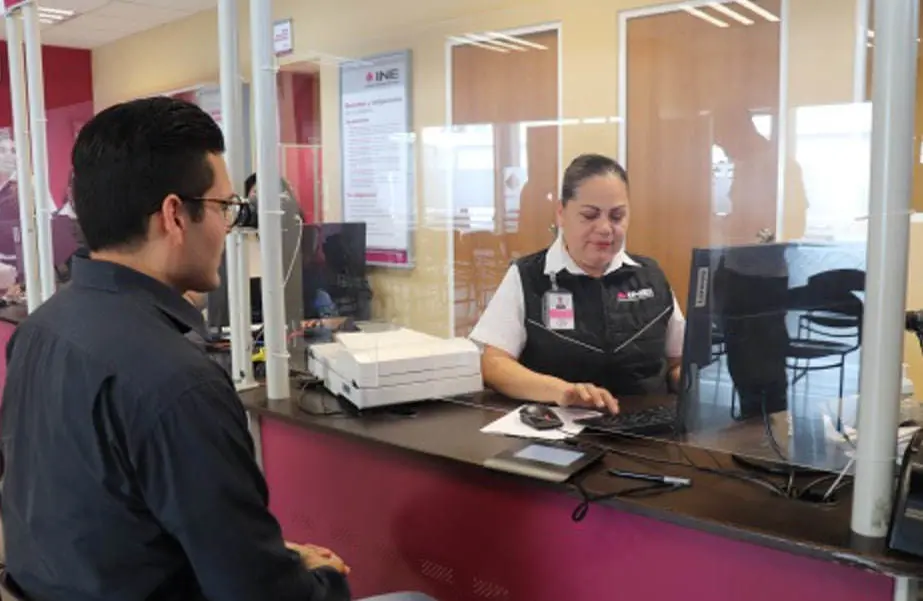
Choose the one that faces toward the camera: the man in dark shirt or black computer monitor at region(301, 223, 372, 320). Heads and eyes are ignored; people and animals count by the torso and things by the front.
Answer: the black computer monitor

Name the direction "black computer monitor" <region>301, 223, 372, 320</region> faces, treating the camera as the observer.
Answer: facing the viewer

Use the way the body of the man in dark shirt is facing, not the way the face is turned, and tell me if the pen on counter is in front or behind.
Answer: in front

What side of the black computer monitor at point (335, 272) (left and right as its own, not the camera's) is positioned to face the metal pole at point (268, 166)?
front

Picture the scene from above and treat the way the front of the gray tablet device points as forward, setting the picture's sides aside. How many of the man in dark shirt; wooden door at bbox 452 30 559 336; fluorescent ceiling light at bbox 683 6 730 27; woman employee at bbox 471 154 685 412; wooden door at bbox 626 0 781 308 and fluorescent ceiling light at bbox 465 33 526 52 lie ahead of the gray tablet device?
1

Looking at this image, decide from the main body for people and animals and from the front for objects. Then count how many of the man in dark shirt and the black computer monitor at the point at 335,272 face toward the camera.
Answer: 1

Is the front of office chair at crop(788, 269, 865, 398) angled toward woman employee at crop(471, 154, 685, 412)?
no

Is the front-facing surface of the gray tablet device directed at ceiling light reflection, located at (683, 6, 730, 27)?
no

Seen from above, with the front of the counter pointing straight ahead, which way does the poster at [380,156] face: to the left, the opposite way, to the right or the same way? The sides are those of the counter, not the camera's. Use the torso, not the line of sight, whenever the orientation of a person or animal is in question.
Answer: the same way

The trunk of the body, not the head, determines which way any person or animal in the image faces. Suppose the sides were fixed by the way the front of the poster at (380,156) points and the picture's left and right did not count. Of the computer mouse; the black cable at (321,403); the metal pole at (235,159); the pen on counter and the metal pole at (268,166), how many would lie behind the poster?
0

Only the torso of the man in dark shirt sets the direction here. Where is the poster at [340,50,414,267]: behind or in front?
in front

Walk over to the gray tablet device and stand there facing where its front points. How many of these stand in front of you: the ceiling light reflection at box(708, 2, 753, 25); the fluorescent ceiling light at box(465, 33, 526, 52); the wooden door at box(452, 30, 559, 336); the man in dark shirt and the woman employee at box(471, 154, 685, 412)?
1

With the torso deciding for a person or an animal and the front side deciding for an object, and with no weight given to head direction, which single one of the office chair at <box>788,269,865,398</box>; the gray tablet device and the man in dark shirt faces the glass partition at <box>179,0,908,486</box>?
the man in dark shirt

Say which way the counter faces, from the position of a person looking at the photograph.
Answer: facing the viewer and to the left of the viewer

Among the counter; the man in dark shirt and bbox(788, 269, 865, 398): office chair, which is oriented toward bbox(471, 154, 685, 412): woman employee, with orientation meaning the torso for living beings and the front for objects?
the man in dark shirt
